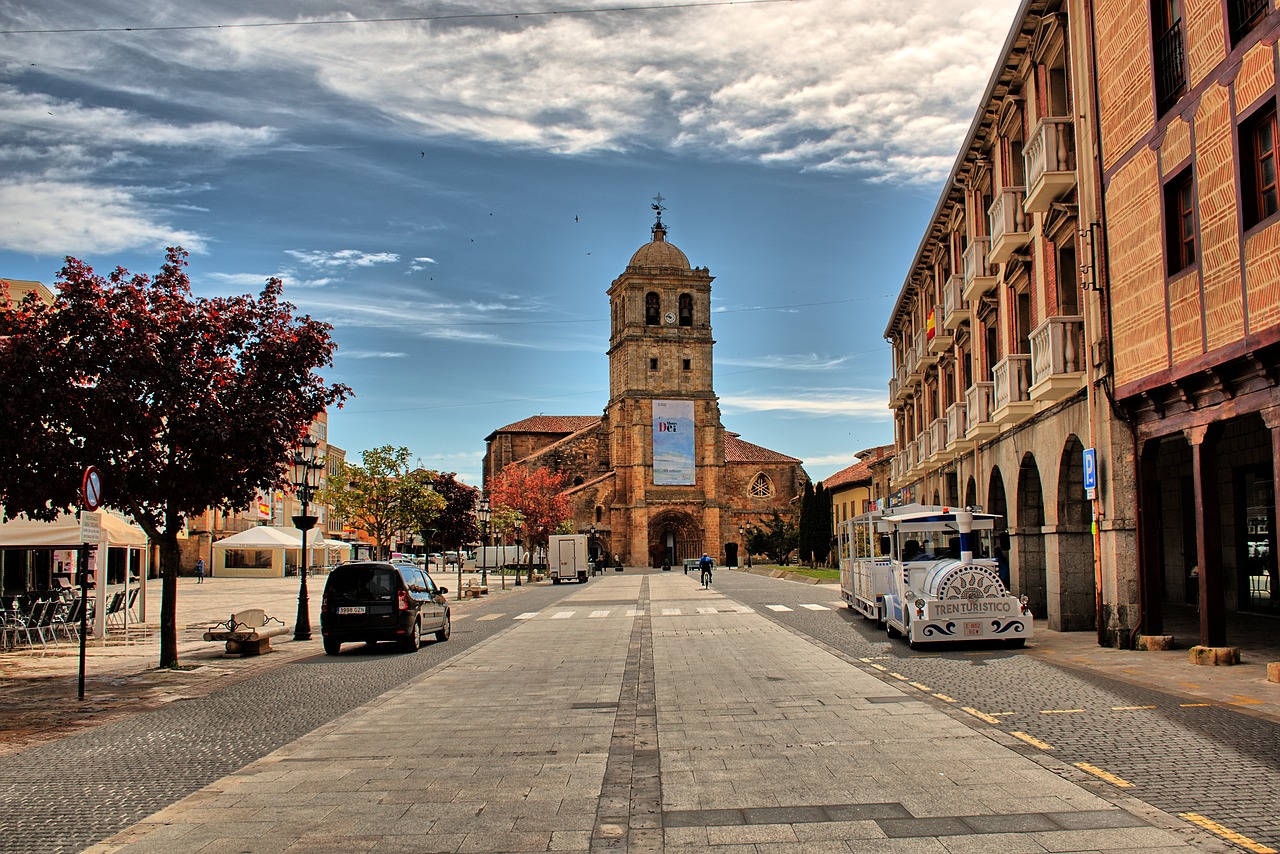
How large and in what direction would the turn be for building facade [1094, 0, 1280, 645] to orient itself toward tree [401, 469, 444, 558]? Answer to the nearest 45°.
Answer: approximately 90° to its right

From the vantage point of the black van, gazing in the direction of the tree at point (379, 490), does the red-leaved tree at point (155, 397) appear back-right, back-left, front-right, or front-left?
back-left

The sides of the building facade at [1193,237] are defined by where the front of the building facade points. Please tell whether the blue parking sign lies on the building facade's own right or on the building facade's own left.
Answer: on the building facade's own right

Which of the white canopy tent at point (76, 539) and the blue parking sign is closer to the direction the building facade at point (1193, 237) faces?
the white canopy tent

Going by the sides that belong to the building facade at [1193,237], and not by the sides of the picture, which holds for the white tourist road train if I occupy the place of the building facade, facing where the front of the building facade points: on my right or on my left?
on my right

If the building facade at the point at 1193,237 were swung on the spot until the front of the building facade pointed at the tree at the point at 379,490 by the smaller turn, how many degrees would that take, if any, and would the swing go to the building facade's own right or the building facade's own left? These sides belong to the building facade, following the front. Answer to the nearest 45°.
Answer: approximately 90° to the building facade's own right

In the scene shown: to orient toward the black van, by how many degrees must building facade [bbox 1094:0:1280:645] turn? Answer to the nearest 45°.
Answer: approximately 45° to its right

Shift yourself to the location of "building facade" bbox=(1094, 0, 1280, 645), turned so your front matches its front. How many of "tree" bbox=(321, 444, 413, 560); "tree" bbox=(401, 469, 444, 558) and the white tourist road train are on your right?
3

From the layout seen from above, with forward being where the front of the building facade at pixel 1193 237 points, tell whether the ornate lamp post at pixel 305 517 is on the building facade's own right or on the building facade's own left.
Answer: on the building facade's own right
